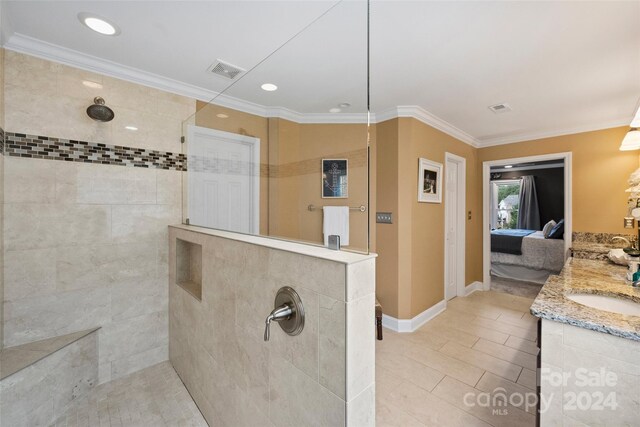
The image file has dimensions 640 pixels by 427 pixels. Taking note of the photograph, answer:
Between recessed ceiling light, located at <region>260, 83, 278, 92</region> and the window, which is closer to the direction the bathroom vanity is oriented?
the recessed ceiling light

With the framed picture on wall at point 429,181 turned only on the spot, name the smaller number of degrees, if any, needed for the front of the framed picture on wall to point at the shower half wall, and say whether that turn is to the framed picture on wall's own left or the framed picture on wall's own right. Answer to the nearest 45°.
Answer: approximately 45° to the framed picture on wall's own right

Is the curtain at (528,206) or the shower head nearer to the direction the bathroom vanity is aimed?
the shower head

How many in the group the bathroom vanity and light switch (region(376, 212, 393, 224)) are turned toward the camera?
1

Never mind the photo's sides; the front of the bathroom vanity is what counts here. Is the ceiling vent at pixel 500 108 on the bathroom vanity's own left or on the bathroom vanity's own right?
on the bathroom vanity's own right

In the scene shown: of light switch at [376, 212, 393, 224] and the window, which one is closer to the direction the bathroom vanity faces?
the light switch

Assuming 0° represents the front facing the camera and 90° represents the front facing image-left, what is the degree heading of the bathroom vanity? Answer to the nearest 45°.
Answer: approximately 90°

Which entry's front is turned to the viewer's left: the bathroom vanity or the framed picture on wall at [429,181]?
the bathroom vanity

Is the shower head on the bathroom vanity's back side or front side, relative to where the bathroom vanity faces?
on the front side

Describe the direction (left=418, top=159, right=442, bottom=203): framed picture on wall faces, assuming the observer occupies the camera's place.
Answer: facing the viewer and to the right of the viewer

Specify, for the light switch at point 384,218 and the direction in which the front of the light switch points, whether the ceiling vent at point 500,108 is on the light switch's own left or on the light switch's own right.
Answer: on the light switch's own left

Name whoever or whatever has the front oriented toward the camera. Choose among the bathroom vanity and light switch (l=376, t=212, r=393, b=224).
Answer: the light switch

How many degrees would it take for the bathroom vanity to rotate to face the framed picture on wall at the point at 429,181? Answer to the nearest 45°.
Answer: approximately 45° to its right

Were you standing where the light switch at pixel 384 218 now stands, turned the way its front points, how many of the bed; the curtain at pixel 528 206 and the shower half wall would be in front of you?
1

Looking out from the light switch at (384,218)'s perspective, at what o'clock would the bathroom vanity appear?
The bathroom vanity is roughly at 11 o'clock from the light switch.

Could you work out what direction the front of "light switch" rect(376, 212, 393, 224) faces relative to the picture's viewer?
facing the viewer

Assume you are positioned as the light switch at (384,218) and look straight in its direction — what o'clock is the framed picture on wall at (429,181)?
The framed picture on wall is roughly at 8 o'clock from the light switch.

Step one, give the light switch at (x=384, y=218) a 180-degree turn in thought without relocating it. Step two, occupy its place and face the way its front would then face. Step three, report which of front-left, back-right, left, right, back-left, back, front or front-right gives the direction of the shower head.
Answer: back-left
